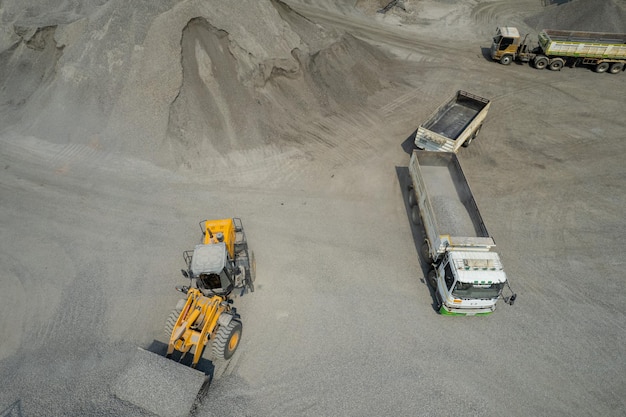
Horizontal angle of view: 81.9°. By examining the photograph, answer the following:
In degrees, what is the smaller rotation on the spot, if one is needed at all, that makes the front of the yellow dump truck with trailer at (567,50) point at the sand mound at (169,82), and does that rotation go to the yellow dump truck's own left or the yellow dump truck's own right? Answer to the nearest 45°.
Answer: approximately 45° to the yellow dump truck's own left

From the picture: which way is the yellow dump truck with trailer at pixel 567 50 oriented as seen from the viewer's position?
to the viewer's left

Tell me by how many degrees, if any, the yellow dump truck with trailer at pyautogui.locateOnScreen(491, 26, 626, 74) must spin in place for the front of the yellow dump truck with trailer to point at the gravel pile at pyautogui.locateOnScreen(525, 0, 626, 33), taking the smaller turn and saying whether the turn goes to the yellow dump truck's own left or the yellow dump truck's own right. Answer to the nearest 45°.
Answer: approximately 90° to the yellow dump truck's own right

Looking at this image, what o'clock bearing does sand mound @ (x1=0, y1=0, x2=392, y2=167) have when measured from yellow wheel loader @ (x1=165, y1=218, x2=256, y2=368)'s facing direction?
The sand mound is roughly at 5 o'clock from the yellow wheel loader.

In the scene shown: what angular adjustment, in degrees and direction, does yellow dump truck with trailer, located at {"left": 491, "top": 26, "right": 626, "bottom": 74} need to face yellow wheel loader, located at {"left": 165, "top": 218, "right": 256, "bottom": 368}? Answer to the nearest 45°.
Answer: approximately 90° to its left

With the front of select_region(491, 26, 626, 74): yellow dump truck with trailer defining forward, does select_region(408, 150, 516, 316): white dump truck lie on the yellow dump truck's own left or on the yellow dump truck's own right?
on the yellow dump truck's own left

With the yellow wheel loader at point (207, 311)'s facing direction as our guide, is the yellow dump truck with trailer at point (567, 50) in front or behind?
behind

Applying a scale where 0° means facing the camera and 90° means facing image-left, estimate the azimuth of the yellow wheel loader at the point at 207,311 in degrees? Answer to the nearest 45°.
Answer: approximately 45°

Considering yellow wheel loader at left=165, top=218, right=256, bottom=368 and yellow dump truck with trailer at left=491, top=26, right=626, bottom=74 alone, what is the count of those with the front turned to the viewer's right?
0

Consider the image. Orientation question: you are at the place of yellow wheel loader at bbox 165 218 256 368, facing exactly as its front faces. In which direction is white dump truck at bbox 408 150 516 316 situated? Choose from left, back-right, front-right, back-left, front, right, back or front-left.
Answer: back-left

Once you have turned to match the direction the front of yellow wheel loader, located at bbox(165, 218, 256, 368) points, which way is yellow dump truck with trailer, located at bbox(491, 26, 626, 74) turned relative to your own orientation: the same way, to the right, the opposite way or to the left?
to the right
